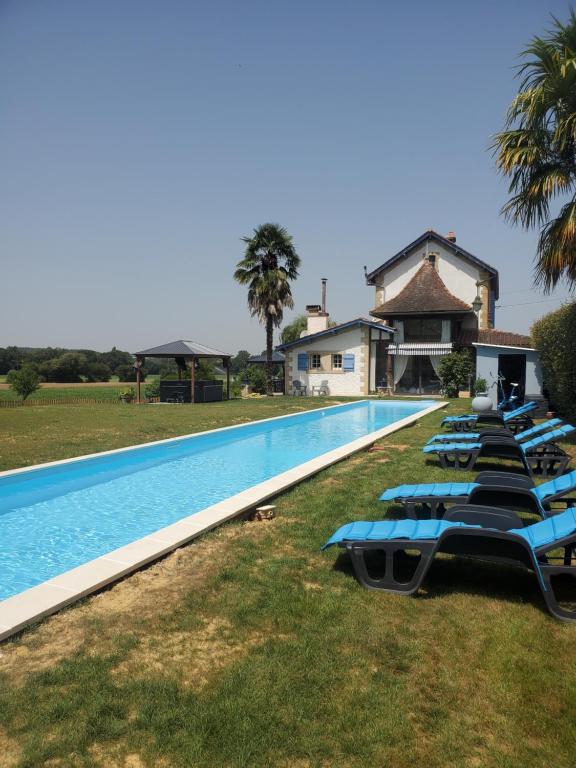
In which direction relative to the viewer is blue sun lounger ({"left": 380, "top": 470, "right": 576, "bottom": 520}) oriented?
to the viewer's left

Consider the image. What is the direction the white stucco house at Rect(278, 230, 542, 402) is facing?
toward the camera

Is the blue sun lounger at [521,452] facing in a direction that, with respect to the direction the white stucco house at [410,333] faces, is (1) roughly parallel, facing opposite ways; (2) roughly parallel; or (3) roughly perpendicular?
roughly perpendicular

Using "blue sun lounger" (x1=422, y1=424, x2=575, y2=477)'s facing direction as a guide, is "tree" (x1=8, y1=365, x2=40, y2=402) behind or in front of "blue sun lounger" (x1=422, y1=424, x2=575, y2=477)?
in front

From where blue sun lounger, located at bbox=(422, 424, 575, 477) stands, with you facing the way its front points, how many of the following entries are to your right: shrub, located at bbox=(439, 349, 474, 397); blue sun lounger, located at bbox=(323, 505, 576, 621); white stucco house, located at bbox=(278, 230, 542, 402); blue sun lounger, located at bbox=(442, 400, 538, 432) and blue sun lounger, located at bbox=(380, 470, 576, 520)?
3

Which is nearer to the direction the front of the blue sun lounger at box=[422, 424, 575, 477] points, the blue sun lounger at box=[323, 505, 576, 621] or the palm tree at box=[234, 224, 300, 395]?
the palm tree

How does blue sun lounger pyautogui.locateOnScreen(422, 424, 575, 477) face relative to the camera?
to the viewer's left

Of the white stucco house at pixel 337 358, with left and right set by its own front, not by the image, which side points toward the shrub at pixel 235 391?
right

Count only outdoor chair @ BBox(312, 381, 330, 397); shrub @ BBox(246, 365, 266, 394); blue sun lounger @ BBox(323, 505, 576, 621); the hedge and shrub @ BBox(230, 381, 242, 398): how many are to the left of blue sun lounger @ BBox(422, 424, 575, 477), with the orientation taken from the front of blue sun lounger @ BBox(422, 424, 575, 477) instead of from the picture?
1

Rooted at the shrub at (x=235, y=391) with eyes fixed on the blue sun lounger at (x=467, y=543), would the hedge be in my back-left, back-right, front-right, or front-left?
front-left

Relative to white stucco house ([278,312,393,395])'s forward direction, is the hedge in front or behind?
in front

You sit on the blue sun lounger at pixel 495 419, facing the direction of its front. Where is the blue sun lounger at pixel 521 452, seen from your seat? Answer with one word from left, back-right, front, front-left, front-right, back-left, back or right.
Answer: left

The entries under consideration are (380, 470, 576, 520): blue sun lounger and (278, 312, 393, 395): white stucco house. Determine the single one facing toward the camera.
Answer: the white stucco house

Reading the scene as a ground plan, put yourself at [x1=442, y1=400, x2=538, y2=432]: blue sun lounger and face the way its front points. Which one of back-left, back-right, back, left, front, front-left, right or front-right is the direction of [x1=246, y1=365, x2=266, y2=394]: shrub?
front-right

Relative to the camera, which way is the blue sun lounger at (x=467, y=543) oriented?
to the viewer's left
